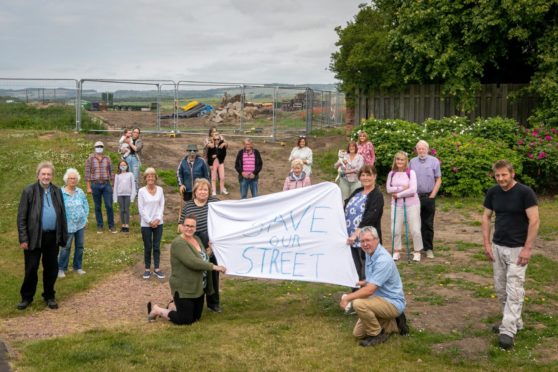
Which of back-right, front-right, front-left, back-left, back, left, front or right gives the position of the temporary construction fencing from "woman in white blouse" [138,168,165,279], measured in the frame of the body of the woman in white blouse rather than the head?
back

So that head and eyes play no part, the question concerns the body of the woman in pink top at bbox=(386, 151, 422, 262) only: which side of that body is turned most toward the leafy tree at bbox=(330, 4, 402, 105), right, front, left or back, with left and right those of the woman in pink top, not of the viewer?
back

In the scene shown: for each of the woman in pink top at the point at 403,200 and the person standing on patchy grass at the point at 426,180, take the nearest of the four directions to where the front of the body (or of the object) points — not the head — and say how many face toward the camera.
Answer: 2

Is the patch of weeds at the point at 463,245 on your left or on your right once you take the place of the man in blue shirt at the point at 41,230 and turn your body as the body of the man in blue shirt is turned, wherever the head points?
on your left

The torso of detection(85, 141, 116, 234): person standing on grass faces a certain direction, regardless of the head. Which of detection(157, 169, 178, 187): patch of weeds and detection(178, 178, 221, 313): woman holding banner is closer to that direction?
the woman holding banner

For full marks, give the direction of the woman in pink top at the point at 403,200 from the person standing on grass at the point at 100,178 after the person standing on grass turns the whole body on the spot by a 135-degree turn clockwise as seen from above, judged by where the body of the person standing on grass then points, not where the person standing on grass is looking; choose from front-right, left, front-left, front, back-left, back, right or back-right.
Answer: back

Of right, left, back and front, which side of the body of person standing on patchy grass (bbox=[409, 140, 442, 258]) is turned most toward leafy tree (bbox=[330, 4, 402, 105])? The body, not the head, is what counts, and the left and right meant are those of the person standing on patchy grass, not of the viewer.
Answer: back

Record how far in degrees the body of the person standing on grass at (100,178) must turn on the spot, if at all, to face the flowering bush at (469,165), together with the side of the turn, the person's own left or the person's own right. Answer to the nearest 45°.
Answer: approximately 90° to the person's own left

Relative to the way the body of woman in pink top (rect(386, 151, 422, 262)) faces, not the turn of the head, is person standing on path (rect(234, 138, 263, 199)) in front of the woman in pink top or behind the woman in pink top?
behind

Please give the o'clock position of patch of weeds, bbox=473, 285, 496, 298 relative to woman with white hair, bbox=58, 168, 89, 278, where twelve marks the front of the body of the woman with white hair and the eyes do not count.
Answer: The patch of weeds is roughly at 10 o'clock from the woman with white hair.

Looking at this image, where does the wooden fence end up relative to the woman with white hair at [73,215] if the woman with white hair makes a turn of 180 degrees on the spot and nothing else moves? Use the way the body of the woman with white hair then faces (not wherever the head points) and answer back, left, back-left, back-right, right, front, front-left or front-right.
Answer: front-right

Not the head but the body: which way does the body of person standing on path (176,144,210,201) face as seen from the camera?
toward the camera
